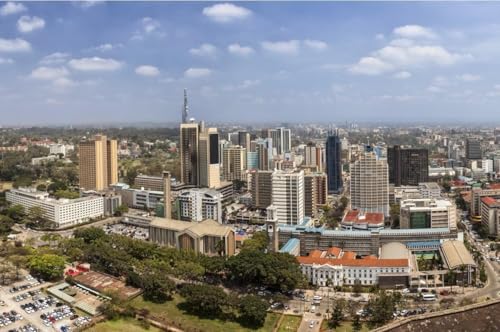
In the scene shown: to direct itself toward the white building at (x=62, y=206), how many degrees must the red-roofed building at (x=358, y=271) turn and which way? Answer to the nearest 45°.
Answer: approximately 135° to its right

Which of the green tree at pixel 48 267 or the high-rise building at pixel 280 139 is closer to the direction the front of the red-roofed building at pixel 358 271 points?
the green tree

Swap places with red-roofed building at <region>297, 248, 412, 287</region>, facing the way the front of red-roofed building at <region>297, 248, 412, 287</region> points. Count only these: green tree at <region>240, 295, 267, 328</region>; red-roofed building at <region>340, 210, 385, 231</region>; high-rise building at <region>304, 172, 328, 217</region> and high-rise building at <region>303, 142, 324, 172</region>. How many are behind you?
3

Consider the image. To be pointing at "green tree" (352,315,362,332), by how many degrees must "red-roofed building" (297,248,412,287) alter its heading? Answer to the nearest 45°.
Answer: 0° — it already faces it

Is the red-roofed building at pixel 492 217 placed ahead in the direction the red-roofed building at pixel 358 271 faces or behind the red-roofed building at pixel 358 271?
behind

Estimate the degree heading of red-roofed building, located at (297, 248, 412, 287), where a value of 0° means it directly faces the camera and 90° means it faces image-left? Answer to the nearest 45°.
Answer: approximately 0°

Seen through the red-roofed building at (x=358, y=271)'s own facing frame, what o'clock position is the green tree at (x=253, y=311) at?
The green tree is roughly at 1 o'clock from the red-roofed building.

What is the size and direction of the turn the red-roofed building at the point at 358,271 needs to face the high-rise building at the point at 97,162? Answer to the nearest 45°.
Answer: approximately 135° to its right

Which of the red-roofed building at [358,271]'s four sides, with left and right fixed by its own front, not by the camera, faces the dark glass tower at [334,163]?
back

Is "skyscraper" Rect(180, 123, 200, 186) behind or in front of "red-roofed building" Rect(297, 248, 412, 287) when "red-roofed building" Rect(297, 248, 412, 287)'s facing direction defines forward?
behind

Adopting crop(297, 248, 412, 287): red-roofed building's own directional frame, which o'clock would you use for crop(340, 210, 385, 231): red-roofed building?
crop(340, 210, 385, 231): red-roofed building is roughly at 6 o'clock from crop(297, 248, 412, 287): red-roofed building.

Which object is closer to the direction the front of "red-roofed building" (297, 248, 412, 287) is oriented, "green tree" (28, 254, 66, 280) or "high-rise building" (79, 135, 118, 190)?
the green tree

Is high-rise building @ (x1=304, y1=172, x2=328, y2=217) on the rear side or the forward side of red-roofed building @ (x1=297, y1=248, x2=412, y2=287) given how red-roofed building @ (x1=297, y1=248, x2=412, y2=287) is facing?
on the rear side

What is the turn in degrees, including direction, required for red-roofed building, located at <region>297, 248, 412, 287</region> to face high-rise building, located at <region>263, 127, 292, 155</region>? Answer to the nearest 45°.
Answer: approximately 180°

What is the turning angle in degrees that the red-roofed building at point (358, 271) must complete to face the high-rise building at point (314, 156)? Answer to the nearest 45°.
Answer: approximately 180°
